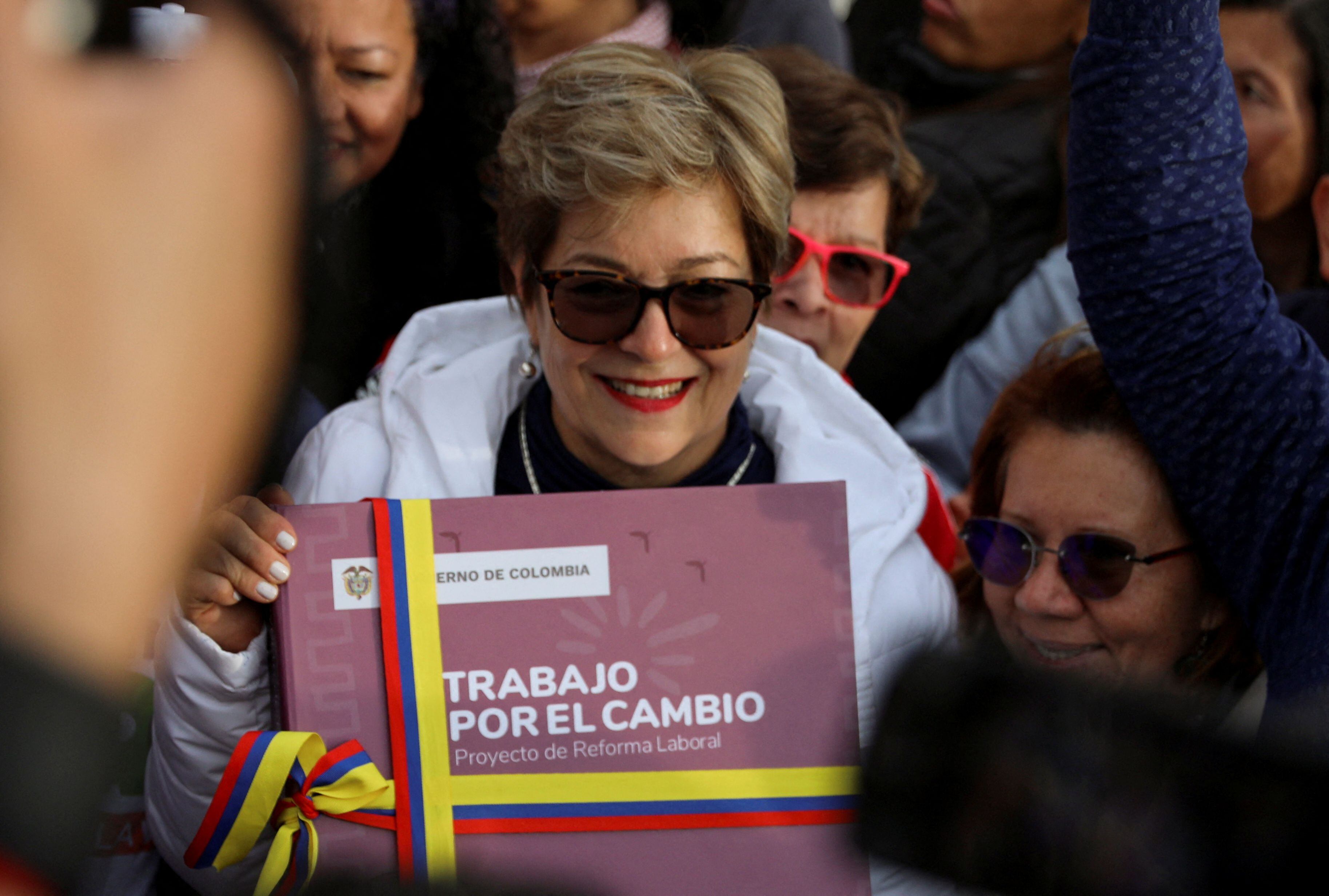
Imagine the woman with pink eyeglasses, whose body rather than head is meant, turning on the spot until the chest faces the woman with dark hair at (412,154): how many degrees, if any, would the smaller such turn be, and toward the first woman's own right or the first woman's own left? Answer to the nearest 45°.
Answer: approximately 45° to the first woman's own right

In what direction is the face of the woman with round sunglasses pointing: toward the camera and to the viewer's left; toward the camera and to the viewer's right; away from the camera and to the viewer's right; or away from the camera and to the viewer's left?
toward the camera and to the viewer's left

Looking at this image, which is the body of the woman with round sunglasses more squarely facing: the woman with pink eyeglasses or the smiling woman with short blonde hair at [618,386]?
the smiling woman with short blonde hair

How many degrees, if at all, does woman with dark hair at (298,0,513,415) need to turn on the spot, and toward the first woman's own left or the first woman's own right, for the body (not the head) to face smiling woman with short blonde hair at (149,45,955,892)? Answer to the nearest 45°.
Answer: approximately 45° to the first woman's own left

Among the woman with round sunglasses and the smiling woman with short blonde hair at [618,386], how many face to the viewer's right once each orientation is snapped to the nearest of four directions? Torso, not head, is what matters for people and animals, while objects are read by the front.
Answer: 0

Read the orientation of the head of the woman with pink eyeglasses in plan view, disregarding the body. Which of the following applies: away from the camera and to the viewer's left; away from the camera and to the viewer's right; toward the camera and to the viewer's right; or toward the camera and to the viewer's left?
toward the camera and to the viewer's left

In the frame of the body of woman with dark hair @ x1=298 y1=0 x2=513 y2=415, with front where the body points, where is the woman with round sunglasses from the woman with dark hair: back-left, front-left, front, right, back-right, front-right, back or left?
left

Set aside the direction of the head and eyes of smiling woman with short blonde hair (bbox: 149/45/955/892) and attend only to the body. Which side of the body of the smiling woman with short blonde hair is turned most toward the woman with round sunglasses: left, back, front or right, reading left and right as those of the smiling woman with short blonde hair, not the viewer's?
left

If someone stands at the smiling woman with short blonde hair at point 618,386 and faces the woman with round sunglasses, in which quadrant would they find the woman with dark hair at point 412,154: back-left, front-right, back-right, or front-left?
back-left

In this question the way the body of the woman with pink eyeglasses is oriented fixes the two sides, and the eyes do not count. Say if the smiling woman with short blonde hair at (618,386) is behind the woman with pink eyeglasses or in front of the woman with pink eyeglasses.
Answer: in front
